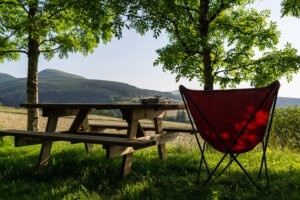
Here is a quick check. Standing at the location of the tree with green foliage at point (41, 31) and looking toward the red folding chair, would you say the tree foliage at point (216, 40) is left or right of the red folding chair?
left

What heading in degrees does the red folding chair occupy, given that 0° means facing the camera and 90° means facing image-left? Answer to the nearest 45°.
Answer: approximately 180°

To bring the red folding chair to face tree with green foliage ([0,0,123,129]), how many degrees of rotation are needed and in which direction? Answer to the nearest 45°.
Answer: approximately 45° to its left

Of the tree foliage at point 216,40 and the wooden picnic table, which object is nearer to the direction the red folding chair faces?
the tree foliage

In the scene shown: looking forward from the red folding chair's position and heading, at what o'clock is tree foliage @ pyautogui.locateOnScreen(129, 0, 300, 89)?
The tree foliage is roughly at 12 o'clock from the red folding chair.

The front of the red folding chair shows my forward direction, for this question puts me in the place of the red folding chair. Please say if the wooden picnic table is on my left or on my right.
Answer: on my left

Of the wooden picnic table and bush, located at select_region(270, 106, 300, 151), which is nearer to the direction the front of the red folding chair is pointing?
the bush
